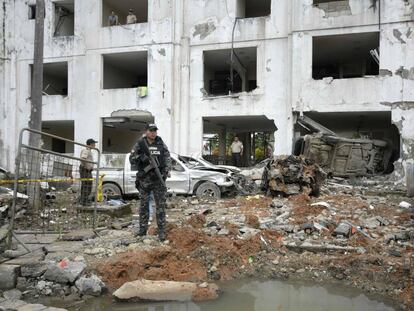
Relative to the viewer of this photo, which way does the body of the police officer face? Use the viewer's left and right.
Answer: facing the viewer

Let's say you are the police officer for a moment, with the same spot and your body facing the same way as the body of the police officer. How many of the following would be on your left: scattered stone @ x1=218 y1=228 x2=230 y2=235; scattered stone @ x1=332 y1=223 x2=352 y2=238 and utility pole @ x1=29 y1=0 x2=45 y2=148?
2

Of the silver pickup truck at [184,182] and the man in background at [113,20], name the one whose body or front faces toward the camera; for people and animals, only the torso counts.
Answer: the man in background

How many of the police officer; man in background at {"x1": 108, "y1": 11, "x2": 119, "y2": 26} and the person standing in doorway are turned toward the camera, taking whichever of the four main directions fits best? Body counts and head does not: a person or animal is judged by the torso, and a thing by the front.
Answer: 3

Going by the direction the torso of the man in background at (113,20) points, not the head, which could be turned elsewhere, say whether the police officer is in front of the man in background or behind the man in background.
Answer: in front

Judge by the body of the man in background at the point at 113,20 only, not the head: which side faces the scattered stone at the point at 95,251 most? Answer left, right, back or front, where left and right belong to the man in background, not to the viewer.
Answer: front

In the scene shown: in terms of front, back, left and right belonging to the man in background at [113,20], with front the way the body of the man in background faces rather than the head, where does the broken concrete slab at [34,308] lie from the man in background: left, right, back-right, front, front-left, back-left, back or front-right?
front

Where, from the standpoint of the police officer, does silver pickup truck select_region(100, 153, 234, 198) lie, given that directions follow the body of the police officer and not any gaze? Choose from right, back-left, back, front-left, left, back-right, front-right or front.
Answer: back

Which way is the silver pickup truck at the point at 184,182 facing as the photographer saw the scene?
facing to the right of the viewer

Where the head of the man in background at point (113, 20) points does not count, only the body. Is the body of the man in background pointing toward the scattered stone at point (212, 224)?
yes

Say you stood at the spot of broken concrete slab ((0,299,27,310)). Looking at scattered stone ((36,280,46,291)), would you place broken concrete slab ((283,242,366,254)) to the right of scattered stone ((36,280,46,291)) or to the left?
right

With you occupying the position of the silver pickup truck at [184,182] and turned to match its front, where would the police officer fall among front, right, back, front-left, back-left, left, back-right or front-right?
right

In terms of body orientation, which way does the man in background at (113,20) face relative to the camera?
toward the camera

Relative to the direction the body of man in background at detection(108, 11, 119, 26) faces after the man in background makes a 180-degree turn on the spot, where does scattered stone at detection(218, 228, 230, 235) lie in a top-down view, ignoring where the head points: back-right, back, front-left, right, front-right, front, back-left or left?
back

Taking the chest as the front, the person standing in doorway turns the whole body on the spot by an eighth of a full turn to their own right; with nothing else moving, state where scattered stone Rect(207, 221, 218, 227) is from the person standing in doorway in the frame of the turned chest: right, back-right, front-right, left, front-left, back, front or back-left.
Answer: front-left

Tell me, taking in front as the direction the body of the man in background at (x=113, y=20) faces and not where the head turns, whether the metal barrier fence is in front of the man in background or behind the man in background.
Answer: in front

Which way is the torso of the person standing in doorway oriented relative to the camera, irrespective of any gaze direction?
toward the camera
